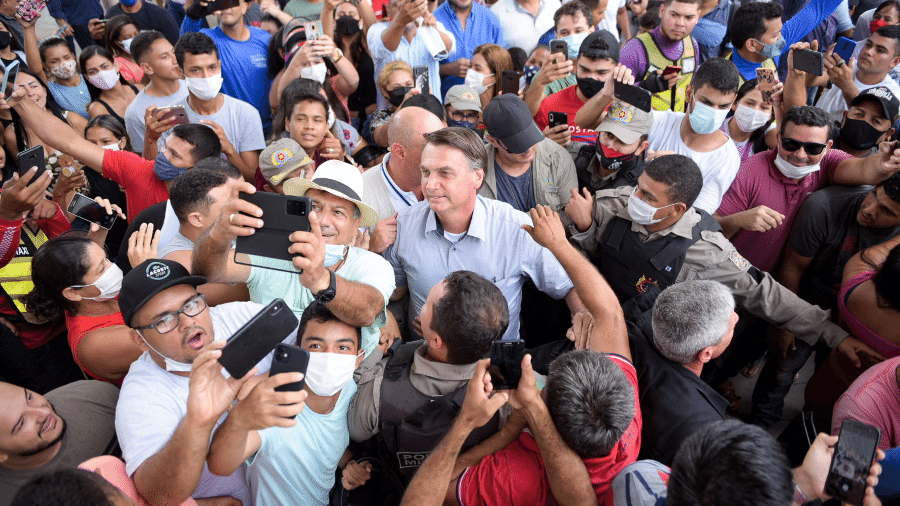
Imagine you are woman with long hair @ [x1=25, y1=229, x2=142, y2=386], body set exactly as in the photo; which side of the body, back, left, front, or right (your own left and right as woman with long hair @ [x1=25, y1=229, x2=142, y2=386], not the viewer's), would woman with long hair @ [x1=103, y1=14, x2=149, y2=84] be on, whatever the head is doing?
left

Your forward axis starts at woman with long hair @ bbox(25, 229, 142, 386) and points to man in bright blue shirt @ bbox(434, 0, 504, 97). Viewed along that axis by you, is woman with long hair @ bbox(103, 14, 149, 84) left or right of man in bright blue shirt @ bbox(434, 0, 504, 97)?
left

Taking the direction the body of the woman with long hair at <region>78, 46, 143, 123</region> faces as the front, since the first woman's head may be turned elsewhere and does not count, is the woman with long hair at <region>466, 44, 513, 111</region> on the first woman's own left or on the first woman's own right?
on the first woman's own left

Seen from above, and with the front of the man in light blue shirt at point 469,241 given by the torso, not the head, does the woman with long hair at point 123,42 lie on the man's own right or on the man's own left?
on the man's own right

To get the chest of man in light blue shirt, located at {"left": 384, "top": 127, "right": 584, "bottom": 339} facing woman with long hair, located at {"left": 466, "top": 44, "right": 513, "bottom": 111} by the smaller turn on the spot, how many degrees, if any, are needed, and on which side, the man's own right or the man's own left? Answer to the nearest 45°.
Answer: approximately 135° to the man's own right

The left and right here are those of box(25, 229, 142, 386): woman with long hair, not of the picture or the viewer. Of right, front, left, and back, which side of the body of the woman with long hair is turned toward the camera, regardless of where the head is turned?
right
